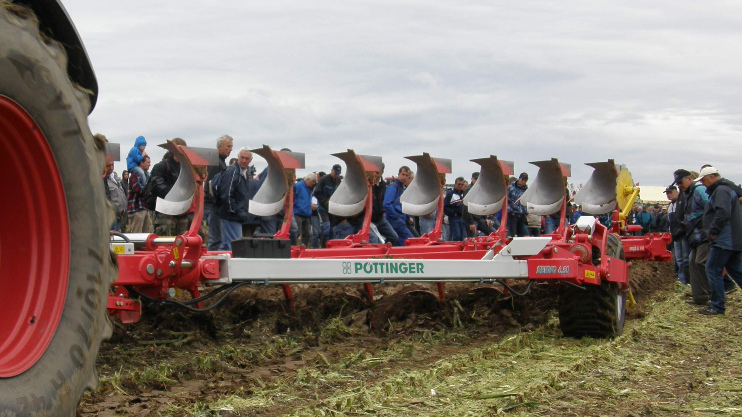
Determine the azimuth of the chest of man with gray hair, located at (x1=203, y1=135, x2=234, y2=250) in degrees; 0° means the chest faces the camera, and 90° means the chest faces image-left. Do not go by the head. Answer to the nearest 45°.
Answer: approximately 315°

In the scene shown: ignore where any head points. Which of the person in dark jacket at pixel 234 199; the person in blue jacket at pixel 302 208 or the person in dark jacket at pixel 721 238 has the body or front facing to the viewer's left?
the person in dark jacket at pixel 721 238

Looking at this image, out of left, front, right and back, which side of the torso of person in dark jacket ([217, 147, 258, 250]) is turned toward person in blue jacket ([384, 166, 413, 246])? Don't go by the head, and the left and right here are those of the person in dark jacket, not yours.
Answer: left

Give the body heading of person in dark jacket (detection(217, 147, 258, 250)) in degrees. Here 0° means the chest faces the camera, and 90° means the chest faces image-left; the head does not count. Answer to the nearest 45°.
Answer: approximately 315°

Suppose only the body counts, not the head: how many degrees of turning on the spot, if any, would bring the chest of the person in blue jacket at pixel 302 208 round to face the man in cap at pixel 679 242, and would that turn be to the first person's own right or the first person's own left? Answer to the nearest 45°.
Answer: approximately 45° to the first person's own left

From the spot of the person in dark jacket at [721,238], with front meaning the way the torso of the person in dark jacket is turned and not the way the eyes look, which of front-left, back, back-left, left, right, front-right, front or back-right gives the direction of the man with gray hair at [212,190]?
front-left

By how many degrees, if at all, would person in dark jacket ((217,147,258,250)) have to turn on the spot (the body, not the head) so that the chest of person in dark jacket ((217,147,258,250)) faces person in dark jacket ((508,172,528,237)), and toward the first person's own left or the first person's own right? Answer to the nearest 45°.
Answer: approximately 90° to the first person's own left

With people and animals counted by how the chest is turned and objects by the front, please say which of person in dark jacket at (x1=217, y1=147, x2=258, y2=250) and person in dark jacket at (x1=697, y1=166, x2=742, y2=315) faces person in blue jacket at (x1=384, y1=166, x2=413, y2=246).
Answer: person in dark jacket at (x1=697, y1=166, x2=742, y2=315)

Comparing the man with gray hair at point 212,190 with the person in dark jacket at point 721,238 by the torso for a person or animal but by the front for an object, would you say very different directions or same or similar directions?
very different directions

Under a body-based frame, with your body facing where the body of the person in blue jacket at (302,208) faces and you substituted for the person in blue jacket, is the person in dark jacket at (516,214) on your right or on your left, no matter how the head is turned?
on your left

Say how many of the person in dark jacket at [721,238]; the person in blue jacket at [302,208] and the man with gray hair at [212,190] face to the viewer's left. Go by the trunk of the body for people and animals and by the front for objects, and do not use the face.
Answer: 1

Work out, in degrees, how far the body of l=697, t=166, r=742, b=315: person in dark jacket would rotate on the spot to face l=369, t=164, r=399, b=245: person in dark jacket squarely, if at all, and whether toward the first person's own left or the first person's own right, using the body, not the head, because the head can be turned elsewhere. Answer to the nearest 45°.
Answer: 0° — they already face them

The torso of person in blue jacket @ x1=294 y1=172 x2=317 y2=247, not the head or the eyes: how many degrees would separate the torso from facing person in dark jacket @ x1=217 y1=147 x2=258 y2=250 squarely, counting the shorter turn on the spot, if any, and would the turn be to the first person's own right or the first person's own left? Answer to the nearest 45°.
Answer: approximately 45° to the first person's own right

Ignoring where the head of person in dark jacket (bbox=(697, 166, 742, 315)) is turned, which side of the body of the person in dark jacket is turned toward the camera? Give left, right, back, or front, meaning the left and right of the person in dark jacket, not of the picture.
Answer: left

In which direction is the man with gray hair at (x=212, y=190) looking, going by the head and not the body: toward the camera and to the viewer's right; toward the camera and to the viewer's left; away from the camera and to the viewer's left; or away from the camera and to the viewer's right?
toward the camera and to the viewer's right

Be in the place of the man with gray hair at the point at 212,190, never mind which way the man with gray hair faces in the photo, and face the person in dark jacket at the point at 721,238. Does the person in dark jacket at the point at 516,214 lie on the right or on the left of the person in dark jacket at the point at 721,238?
left
